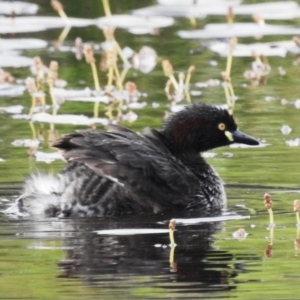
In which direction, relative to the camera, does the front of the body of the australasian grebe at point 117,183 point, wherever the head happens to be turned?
to the viewer's right
